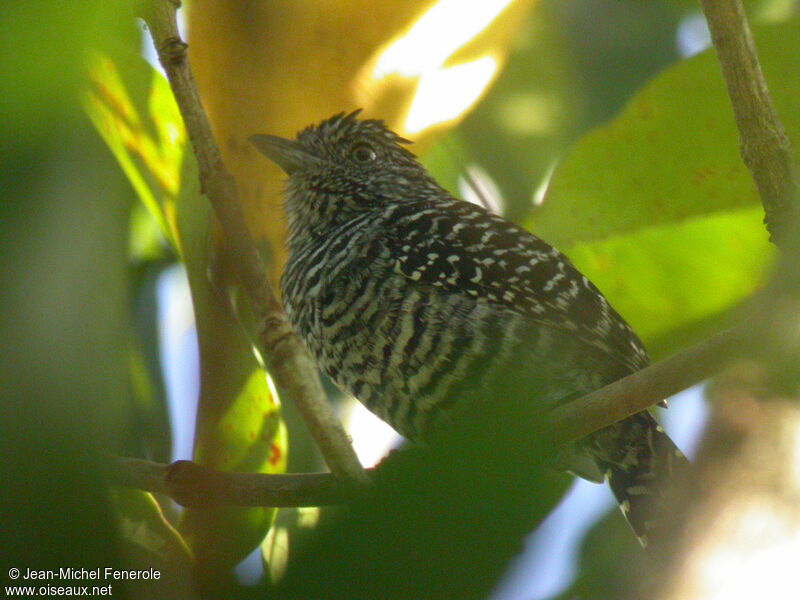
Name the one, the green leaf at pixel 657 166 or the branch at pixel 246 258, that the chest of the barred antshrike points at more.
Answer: the branch

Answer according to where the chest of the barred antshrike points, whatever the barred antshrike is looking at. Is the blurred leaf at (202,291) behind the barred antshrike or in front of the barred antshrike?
in front

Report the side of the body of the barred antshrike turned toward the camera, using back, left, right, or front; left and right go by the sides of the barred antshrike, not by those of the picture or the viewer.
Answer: left

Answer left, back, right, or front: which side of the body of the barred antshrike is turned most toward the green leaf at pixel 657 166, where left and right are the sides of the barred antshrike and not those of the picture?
back

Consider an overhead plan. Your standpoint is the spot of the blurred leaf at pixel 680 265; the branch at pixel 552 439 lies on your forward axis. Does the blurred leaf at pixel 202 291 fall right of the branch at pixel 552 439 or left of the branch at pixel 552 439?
right

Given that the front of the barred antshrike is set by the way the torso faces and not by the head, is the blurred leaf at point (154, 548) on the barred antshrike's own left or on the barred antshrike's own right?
on the barred antshrike's own left

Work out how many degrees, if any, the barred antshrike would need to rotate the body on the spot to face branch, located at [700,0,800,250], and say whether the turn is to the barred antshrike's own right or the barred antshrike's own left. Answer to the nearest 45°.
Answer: approximately 135° to the barred antshrike's own left

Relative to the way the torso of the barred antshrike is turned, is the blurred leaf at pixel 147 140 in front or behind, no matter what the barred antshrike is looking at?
in front
